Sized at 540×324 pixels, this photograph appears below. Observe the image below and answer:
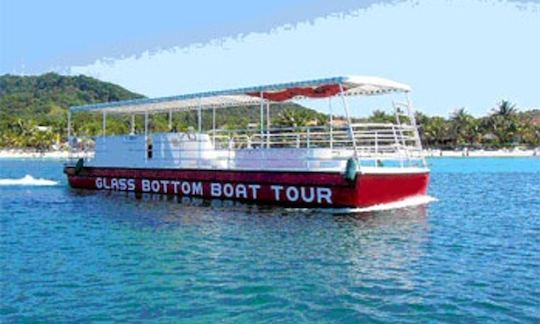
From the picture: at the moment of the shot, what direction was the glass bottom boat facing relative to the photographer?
facing the viewer and to the right of the viewer
